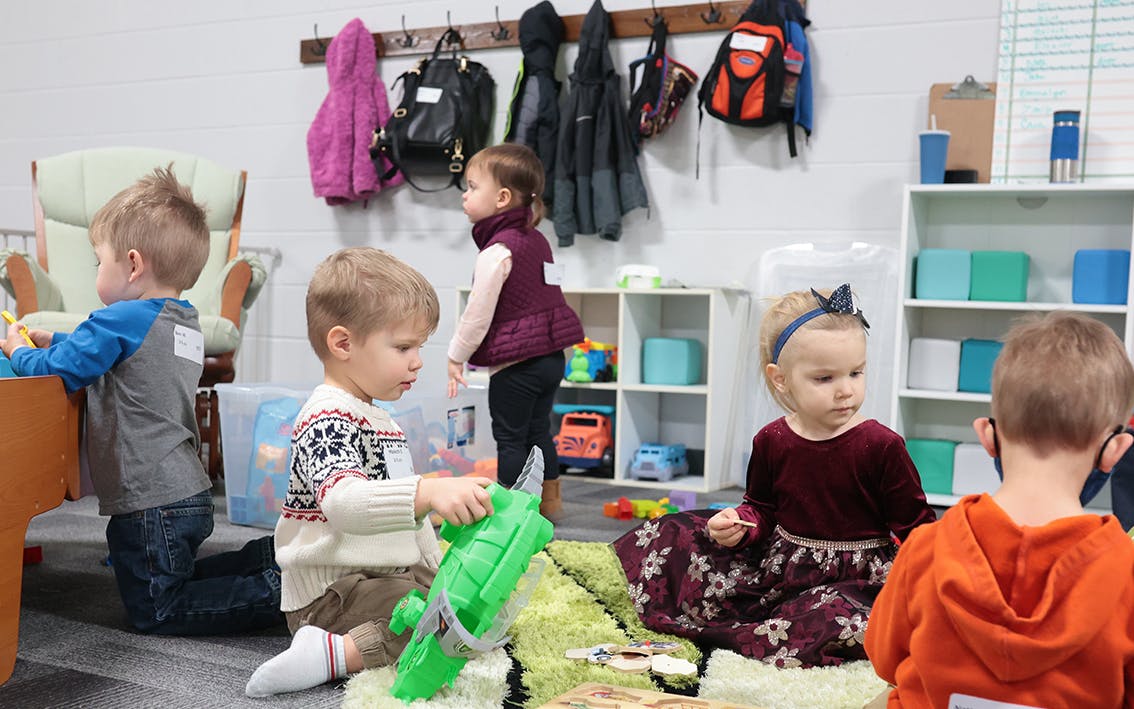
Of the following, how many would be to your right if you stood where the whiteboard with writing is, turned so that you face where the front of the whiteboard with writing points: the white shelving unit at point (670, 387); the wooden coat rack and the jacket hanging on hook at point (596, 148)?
3

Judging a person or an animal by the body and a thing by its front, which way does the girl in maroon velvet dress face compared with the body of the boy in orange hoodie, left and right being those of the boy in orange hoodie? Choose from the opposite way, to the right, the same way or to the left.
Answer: the opposite way

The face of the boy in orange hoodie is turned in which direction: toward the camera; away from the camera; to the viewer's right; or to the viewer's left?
away from the camera

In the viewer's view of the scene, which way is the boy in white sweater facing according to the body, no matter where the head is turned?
to the viewer's right

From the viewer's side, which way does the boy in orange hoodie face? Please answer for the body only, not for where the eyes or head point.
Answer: away from the camera

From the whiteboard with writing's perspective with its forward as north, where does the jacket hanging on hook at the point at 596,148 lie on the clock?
The jacket hanging on hook is roughly at 3 o'clock from the whiteboard with writing.

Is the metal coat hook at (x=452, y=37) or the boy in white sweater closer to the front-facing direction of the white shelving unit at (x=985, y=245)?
the boy in white sweater

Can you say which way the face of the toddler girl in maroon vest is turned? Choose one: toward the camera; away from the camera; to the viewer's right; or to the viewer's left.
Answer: to the viewer's left

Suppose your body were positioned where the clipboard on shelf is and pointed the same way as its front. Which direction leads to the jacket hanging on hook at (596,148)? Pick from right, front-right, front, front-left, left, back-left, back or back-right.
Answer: right

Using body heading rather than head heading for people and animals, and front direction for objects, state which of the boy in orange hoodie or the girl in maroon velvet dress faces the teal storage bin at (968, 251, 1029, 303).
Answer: the boy in orange hoodie

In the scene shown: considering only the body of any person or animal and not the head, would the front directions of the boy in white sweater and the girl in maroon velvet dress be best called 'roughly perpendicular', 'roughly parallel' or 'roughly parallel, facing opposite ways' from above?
roughly perpendicular

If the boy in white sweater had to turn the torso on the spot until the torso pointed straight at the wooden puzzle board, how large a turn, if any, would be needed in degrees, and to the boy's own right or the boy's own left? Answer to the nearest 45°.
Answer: approximately 45° to the boy's own right
